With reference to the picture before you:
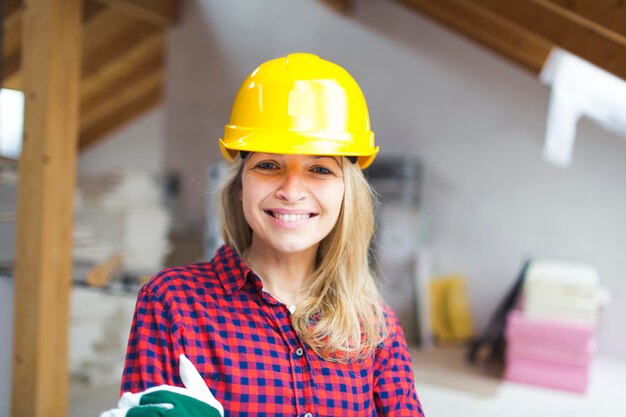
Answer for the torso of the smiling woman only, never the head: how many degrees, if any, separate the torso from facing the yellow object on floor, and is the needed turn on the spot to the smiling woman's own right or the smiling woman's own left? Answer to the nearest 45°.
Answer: approximately 180°

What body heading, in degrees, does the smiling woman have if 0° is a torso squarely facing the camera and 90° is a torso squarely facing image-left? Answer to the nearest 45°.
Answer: approximately 0°

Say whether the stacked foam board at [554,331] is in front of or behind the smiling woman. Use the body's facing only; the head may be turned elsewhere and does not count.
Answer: behind
